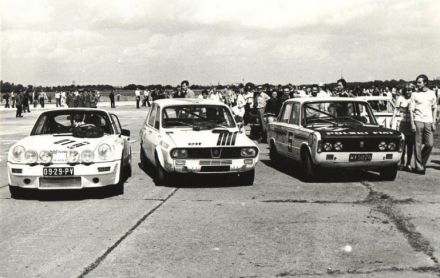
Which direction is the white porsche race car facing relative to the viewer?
toward the camera

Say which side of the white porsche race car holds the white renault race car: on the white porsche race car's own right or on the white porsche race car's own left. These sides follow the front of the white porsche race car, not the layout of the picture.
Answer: on the white porsche race car's own left

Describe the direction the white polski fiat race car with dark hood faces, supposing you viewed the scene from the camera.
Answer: facing the viewer and to the right of the viewer

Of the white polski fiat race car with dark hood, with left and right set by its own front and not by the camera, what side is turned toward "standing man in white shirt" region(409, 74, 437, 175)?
left

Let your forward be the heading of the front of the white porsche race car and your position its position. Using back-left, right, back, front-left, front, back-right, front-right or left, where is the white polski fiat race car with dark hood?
left

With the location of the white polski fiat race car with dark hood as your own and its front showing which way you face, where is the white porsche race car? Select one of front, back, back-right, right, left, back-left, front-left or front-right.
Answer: right

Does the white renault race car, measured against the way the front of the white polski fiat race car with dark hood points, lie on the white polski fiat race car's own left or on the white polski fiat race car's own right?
on the white polski fiat race car's own right

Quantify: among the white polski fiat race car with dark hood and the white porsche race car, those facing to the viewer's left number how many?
0

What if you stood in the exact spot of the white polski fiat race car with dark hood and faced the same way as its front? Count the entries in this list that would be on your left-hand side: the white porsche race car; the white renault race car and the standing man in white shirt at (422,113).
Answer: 1
